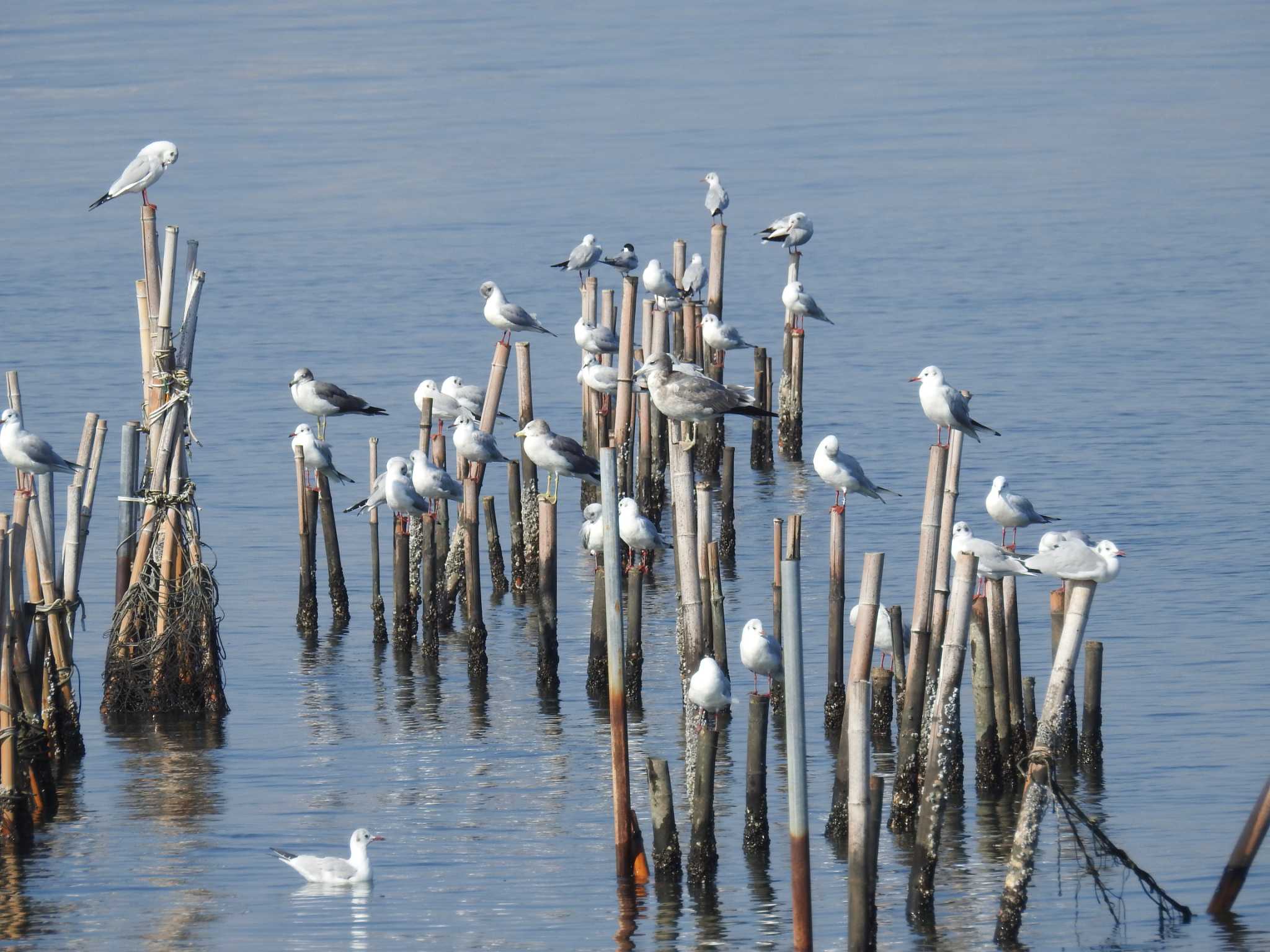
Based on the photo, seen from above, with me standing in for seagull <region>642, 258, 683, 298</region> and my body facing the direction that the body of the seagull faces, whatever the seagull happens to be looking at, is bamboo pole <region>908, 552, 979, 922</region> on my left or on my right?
on my left

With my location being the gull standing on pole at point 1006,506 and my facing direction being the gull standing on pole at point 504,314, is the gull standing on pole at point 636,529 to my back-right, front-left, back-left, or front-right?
front-left

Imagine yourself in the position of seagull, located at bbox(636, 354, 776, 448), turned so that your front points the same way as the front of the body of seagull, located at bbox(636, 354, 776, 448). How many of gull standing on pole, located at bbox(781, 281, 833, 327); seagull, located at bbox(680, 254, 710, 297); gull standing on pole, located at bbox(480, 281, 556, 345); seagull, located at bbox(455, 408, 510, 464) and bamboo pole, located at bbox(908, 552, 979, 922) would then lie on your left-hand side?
1

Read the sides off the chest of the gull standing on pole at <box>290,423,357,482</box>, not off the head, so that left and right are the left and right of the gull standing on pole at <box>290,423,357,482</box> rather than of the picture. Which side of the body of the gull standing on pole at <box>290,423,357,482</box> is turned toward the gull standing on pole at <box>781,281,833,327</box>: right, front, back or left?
back

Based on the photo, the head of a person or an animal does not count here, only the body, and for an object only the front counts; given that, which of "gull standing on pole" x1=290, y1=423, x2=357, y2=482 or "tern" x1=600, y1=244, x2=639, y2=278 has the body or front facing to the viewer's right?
the tern

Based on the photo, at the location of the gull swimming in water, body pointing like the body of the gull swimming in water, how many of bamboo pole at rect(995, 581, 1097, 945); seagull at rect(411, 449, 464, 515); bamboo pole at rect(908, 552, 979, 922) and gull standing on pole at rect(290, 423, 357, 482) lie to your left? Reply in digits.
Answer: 2

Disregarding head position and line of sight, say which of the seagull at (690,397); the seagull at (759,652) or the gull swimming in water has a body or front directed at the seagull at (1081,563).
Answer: the gull swimming in water

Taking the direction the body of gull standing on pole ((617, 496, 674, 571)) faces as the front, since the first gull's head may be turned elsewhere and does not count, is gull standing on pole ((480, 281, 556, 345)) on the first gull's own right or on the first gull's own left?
on the first gull's own right

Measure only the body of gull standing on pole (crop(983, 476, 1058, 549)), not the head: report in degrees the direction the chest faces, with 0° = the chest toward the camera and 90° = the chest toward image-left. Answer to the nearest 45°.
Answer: approximately 45°

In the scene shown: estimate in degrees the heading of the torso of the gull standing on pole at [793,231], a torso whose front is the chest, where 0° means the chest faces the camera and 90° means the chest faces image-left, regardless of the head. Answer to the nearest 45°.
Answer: approximately 270°

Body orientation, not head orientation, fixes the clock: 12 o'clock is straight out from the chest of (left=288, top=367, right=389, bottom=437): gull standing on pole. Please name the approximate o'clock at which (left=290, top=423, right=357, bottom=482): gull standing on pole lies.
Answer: (left=290, top=423, right=357, bottom=482): gull standing on pole is roughly at 9 o'clock from (left=288, top=367, right=389, bottom=437): gull standing on pole.

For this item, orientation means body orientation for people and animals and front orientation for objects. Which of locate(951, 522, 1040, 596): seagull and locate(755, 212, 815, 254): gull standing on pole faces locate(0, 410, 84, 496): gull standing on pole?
the seagull

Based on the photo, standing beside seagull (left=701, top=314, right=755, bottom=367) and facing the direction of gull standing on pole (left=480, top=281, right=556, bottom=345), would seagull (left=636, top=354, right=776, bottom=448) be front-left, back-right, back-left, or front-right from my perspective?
front-left

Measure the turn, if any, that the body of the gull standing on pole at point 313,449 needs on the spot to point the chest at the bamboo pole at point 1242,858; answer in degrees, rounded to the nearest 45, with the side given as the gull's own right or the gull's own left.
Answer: approximately 90° to the gull's own left

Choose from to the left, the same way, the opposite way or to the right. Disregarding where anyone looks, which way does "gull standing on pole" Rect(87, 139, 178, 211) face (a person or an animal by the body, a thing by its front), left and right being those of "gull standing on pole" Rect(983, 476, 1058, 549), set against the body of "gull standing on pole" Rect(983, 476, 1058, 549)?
the opposite way

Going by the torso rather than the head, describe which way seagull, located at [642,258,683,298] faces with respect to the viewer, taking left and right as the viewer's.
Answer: facing the viewer and to the left of the viewer
